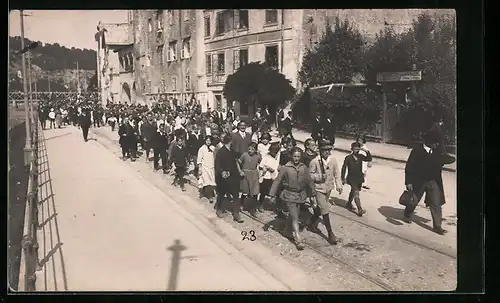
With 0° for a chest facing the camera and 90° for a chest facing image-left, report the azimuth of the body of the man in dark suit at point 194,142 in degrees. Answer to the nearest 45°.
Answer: approximately 315°

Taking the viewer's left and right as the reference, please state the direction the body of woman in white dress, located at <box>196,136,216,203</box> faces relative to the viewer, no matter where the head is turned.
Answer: facing the viewer and to the right of the viewer

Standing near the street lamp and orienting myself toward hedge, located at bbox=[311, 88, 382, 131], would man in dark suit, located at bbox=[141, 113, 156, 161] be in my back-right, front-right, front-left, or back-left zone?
front-right

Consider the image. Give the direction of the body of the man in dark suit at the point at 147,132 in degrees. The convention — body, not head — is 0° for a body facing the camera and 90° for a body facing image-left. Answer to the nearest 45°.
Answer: approximately 315°

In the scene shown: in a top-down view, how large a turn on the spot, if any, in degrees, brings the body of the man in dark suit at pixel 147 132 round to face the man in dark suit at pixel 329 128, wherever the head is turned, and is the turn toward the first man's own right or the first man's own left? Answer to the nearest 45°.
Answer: approximately 45° to the first man's own left

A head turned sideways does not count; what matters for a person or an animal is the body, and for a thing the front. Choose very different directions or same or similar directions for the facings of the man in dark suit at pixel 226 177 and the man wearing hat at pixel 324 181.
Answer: same or similar directions

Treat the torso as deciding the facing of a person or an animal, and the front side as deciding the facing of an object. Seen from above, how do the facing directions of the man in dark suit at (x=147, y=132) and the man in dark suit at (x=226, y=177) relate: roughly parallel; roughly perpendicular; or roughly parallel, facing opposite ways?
roughly parallel
